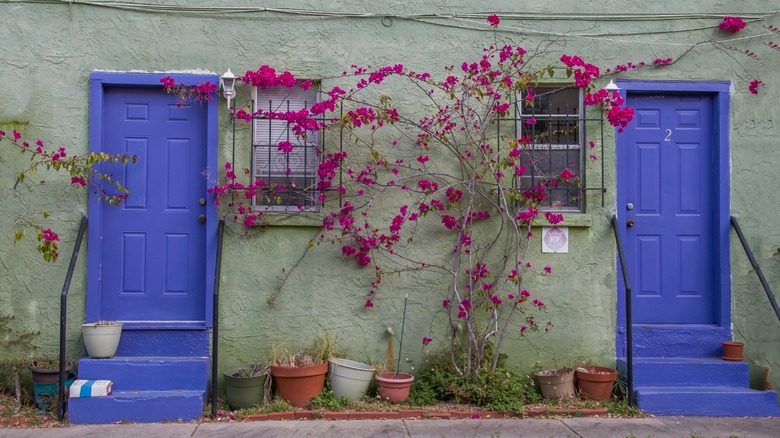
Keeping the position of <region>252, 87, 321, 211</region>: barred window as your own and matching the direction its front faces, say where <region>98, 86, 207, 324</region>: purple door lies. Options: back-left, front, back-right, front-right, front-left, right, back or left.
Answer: right

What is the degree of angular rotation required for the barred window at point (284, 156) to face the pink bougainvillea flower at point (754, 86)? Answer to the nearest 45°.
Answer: approximately 90° to its left

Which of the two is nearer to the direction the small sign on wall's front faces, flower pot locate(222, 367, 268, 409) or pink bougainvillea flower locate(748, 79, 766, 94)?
the flower pot

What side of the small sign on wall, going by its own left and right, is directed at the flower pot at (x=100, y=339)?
right

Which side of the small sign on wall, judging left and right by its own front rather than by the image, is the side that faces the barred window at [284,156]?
right

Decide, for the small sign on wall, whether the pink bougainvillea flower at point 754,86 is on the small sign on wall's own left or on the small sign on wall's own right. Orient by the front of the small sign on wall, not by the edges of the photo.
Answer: on the small sign on wall's own left

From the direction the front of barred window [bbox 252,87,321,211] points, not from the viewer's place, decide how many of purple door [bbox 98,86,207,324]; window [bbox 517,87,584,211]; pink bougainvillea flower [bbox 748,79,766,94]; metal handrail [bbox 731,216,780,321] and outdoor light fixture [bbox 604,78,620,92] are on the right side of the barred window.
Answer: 1

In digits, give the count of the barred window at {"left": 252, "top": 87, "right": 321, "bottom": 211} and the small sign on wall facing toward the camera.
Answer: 2

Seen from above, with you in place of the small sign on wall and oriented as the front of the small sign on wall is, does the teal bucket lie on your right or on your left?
on your right

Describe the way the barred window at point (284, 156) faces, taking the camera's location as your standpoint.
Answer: facing the viewer

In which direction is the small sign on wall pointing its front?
toward the camera

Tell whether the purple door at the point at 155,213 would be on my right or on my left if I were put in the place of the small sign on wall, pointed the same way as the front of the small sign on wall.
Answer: on my right

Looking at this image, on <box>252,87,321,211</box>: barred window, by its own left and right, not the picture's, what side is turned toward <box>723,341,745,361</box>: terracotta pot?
left
